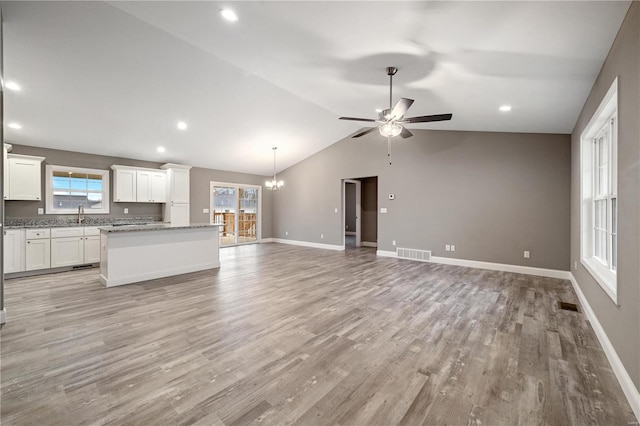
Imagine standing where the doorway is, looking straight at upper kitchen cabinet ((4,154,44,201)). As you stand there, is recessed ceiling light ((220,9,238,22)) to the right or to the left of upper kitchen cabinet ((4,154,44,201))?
left

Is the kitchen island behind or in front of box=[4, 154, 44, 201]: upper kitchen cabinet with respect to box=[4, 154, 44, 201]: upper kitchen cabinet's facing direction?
in front

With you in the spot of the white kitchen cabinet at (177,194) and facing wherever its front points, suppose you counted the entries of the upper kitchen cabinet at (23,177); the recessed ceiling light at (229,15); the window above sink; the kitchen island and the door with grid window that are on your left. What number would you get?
1

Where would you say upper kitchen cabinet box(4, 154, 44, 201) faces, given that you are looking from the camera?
facing the viewer

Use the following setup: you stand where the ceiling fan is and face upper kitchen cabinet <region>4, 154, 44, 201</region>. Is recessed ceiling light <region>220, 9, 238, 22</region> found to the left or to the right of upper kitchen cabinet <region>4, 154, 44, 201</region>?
left

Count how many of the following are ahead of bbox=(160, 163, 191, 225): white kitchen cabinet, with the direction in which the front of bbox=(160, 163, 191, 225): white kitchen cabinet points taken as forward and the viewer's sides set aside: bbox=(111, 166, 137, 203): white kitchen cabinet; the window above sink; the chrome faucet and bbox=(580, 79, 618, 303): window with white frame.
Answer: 1

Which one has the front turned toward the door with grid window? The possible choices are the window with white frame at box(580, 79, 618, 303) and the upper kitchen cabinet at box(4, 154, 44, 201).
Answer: the window with white frame

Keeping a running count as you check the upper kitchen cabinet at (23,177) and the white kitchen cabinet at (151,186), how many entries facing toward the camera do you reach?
2

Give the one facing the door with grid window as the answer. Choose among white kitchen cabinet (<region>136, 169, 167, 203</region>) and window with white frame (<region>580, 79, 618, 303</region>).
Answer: the window with white frame

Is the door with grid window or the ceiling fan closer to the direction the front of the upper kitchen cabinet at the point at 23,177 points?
the ceiling fan

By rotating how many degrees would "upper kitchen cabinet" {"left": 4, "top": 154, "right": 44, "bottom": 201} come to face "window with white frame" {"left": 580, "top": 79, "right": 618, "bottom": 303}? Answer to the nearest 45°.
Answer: approximately 45° to its left

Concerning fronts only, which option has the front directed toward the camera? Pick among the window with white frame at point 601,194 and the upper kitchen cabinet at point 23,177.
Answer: the upper kitchen cabinet

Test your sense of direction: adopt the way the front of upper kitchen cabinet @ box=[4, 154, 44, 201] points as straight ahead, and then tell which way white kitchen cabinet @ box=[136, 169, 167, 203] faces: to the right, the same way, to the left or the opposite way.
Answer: the same way

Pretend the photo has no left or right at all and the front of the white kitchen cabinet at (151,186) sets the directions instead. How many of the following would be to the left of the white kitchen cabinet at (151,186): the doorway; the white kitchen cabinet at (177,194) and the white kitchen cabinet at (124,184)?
2

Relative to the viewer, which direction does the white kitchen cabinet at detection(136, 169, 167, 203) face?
toward the camera

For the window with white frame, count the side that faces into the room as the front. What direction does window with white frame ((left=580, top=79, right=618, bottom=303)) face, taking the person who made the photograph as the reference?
facing to the left of the viewer

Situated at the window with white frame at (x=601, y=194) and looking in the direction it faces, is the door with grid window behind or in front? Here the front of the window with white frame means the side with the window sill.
in front

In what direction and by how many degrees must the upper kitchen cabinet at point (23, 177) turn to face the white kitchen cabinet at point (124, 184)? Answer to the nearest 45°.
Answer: approximately 90° to its left

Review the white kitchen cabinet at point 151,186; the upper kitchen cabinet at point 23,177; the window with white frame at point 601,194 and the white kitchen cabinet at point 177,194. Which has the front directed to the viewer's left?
the window with white frame
